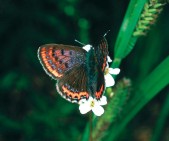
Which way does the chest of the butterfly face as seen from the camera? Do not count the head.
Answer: away from the camera
